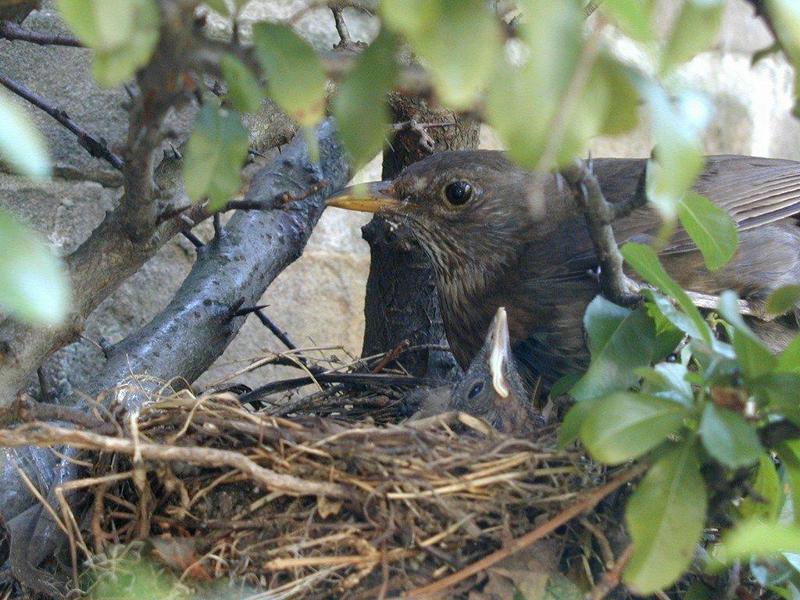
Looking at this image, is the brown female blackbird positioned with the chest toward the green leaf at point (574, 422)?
no

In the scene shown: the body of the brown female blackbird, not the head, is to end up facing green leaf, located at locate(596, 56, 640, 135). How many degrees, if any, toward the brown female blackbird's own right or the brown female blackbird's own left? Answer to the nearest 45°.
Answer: approximately 90° to the brown female blackbird's own left

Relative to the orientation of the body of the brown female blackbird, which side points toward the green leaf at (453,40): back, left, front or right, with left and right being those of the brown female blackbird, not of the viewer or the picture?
left

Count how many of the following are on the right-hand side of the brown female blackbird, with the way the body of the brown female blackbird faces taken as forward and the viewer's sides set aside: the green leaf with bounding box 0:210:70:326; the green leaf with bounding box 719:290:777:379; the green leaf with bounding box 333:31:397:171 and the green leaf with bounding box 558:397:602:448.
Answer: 0

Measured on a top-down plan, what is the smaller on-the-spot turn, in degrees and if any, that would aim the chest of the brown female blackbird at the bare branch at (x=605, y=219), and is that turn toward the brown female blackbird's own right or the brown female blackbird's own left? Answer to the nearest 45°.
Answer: approximately 90° to the brown female blackbird's own left

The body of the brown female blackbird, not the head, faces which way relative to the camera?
to the viewer's left

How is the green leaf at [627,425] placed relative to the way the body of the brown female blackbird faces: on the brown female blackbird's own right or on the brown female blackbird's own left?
on the brown female blackbird's own left
